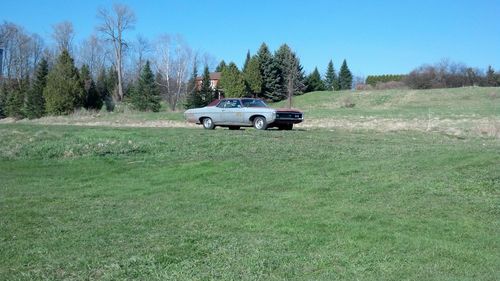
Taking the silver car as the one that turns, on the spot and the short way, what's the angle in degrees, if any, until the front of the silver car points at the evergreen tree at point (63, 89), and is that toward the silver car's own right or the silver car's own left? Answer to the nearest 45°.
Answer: approximately 180°

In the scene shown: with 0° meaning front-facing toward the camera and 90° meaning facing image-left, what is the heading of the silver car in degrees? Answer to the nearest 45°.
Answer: approximately 315°
